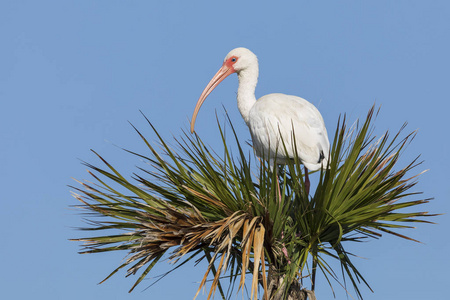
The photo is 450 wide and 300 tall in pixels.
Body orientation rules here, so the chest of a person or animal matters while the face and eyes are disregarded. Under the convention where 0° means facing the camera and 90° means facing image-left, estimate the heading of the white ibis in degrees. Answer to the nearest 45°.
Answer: approximately 90°
